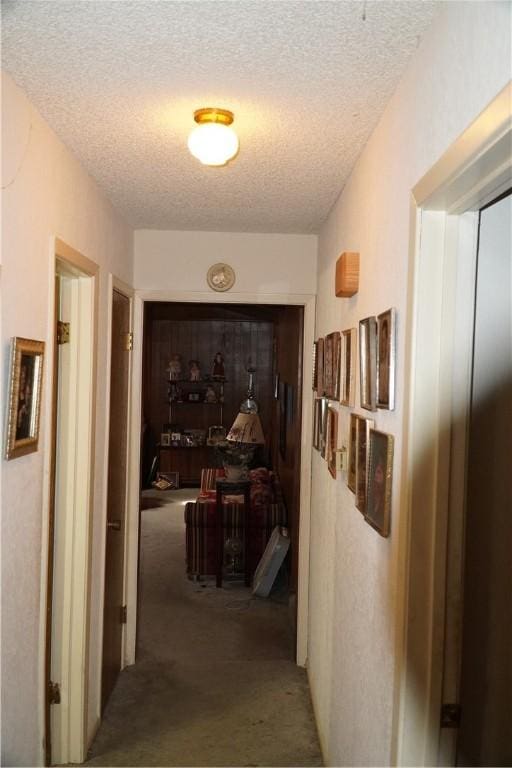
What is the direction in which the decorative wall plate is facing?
toward the camera

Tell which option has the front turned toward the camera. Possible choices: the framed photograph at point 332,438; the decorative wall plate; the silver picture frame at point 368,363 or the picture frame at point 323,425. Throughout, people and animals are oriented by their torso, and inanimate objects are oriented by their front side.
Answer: the decorative wall plate

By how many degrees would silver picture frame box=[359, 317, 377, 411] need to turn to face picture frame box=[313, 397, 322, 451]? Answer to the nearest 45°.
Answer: approximately 90° to its right

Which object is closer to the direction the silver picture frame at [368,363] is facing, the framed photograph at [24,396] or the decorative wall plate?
the framed photograph

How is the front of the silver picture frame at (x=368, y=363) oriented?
to the viewer's left

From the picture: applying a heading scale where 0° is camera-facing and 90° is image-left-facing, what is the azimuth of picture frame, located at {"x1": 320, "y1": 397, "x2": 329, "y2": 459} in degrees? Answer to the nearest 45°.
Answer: approximately 90°

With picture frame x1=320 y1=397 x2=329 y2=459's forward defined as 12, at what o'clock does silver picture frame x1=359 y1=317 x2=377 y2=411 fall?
The silver picture frame is roughly at 9 o'clock from the picture frame.

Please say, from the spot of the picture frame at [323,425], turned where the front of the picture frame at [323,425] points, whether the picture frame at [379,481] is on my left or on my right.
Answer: on my left

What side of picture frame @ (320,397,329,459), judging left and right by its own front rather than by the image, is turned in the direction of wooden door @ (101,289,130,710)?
front

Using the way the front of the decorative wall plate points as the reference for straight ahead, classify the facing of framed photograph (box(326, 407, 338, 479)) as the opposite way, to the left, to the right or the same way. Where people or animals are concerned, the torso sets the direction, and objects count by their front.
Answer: to the right

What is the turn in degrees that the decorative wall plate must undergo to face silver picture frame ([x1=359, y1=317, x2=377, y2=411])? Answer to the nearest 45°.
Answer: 0° — it already faces it

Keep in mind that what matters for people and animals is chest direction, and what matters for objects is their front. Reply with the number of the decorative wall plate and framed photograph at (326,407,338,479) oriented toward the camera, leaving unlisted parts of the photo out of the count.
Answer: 1

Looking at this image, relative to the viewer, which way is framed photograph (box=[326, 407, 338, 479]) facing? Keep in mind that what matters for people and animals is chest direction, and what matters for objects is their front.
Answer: to the viewer's left
